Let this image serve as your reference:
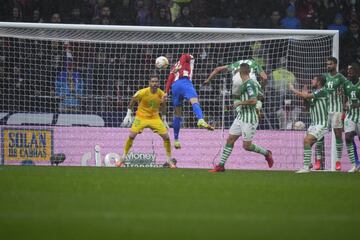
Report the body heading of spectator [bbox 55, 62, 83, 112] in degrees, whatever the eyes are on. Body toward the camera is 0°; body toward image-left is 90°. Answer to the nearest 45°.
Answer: approximately 0°

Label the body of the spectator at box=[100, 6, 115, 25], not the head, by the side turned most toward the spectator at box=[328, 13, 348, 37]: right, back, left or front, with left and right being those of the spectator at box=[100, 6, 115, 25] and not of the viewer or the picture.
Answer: left

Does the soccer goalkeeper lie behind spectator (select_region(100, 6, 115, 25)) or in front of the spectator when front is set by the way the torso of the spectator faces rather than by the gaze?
in front

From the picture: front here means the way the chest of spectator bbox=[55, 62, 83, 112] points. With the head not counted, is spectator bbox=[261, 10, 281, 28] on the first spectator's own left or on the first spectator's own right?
on the first spectator's own left

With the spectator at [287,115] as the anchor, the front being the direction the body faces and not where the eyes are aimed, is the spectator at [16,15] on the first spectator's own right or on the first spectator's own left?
on the first spectator's own right

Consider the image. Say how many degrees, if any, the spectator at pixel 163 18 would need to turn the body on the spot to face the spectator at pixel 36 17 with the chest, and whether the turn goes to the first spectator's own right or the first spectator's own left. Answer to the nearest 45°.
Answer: approximately 90° to the first spectator's own right

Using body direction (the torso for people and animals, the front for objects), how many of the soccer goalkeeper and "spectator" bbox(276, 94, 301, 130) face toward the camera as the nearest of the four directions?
2

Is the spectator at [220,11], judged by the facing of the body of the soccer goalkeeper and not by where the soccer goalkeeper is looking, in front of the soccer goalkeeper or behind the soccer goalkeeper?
behind
